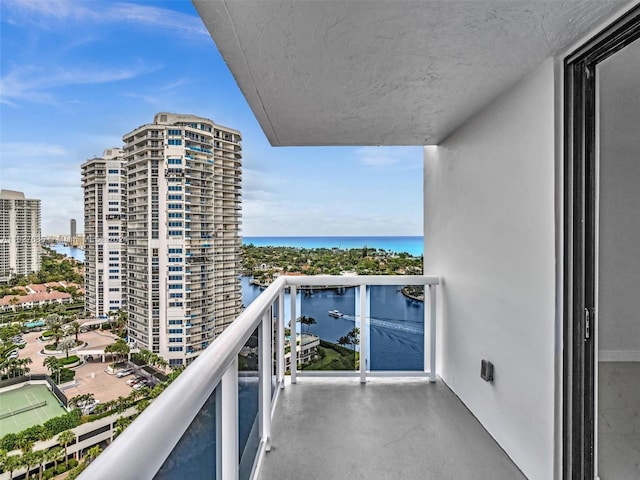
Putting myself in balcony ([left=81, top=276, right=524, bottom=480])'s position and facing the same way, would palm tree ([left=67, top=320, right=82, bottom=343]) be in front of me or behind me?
in front

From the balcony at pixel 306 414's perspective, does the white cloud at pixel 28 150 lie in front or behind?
in front

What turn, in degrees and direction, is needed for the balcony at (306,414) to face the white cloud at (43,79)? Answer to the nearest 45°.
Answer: approximately 45° to its right

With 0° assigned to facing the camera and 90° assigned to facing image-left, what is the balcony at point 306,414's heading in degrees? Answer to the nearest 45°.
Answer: approximately 90°

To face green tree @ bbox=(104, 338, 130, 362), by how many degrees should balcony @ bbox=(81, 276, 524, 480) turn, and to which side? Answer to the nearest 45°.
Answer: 0° — it already faces it
